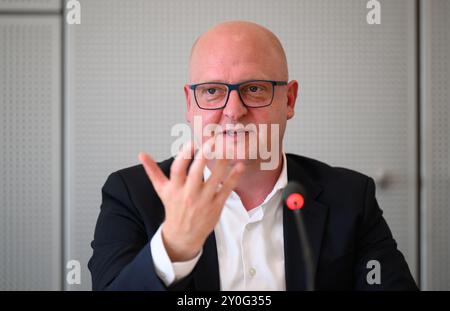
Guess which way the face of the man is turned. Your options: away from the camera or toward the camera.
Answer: toward the camera

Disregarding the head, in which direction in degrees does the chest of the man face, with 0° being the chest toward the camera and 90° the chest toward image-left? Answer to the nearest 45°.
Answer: approximately 0°
